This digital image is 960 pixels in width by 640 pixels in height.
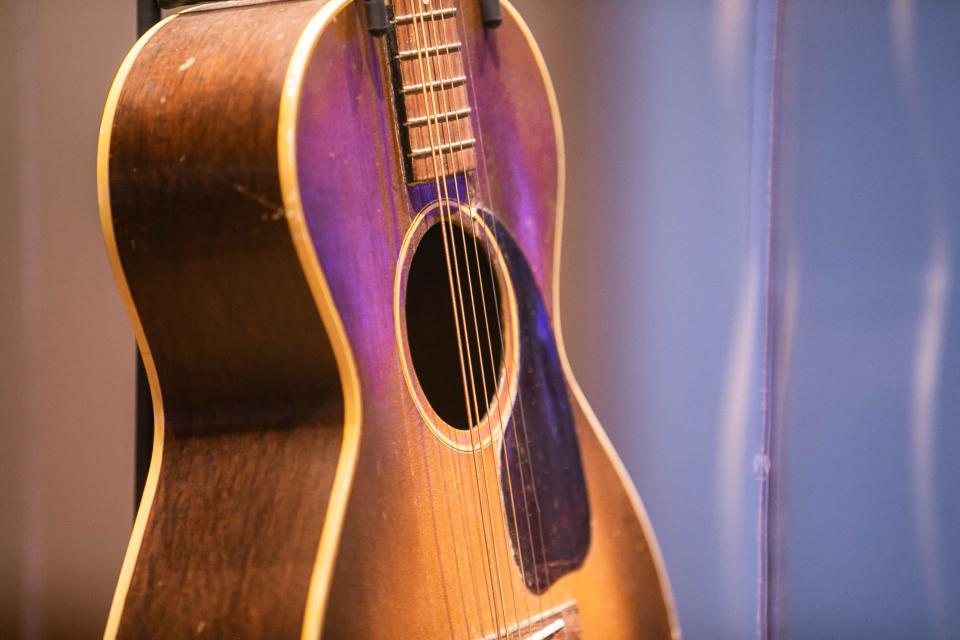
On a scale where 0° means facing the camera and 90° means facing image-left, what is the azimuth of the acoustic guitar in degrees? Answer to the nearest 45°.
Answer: approximately 315°
